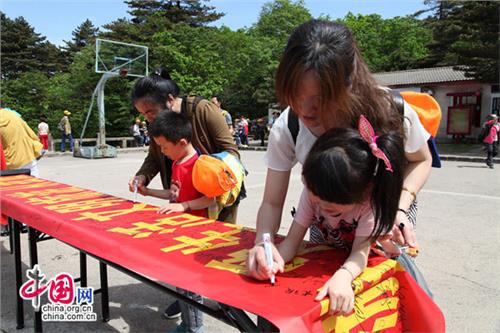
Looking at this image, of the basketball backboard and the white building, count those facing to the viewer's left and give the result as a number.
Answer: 0

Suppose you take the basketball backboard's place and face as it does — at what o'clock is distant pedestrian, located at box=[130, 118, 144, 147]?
The distant pedestrian is roughly at 8 o'clock from the basketball backboard.

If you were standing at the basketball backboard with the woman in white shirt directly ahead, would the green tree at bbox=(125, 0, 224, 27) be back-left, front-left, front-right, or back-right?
back-left

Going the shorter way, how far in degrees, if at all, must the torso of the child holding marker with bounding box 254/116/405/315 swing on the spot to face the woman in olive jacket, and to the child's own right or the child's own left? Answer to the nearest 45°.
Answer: approximately 90° to the child's own right

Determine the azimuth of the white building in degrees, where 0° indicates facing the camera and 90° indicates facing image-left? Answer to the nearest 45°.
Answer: approximately 0°

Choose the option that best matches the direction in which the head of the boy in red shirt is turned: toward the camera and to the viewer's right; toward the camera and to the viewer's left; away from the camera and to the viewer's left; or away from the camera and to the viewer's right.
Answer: toward the camera and to the viewer's left

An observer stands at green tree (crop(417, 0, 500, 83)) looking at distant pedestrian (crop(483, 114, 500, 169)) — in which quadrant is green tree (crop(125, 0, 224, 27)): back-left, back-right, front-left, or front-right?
back-right

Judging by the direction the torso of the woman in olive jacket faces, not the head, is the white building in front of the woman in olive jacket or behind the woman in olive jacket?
behind
